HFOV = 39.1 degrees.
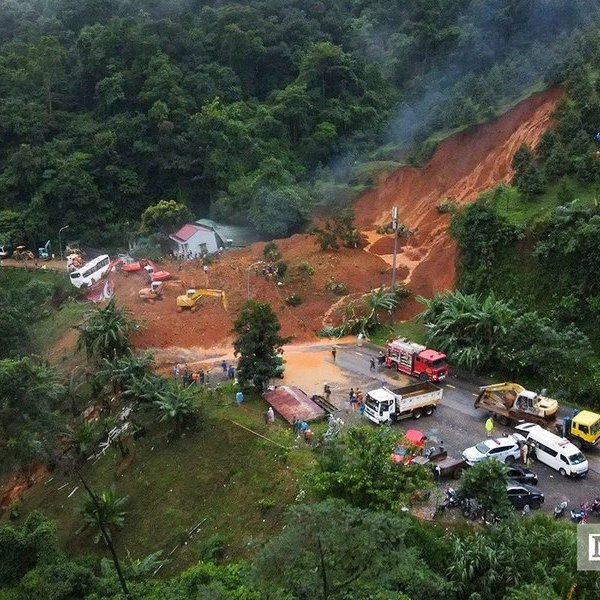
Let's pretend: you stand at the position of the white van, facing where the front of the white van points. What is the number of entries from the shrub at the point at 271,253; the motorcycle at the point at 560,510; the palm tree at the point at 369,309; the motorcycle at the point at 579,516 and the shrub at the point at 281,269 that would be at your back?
3

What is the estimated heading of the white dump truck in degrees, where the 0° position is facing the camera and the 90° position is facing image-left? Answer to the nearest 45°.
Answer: approximately 45°

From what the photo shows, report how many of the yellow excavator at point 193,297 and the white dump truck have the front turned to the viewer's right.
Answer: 1

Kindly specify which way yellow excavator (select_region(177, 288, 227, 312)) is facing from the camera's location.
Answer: facing to the right of the viewer

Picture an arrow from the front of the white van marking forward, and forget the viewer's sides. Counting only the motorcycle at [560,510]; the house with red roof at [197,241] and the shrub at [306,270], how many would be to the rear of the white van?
2

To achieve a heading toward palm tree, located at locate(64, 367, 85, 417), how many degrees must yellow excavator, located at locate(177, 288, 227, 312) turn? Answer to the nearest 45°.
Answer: approximately 135° to its right

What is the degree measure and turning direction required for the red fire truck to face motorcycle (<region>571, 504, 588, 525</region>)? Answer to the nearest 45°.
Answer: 0° — it already faces it

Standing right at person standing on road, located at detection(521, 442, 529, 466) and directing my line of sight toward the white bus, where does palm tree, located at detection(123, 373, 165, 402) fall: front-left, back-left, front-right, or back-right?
front-left

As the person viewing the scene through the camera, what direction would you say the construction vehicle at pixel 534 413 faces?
facing to the left of the viewer

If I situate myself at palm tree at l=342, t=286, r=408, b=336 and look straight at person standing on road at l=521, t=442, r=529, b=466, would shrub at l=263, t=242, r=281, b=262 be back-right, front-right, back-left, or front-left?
back-right

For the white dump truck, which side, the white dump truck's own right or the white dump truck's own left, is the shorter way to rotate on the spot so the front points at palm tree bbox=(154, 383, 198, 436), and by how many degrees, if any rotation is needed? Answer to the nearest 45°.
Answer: approximately 45° to the white dump truck's own right

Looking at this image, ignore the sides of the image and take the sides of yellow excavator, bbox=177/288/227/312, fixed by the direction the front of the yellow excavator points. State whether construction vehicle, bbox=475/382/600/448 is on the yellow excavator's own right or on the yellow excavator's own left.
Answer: on the yellow excavator's own right

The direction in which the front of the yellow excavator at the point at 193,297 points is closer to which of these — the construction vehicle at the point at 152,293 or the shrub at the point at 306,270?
the shrub
